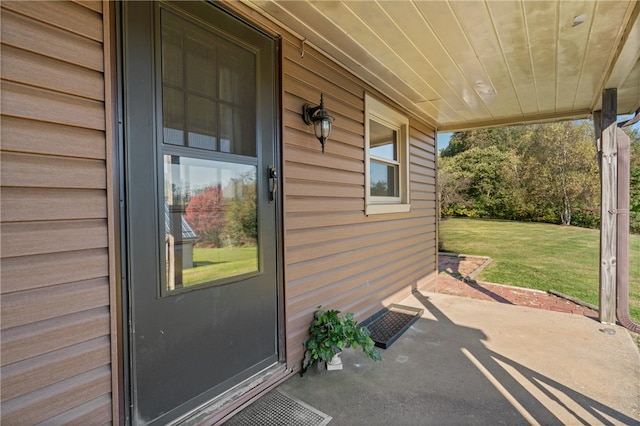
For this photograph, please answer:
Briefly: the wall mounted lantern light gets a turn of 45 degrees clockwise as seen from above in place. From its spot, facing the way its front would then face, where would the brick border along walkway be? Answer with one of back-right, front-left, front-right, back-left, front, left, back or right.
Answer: back-left

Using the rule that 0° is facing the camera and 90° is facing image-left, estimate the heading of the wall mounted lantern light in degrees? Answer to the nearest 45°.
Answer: approximately 315°

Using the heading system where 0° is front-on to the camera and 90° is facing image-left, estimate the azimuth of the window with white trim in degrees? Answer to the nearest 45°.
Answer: approximately 315°

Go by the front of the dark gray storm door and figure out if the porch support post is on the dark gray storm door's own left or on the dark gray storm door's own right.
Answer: on the dark gray storm door's own left

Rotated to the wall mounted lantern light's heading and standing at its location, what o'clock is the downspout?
The downspout is roughly at 10 o'clock from the wall mounted lantern light.

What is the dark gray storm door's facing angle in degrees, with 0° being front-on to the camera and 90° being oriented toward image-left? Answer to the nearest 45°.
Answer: approximately 315°

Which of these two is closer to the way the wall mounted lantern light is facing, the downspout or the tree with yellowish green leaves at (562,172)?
the downspout

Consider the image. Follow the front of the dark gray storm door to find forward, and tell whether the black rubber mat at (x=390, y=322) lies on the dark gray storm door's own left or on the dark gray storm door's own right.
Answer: on the dark gray storm door's own left

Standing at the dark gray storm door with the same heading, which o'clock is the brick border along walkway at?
The brick border along walkway is roughly at 10 o'clock from the dark gray storm door.
